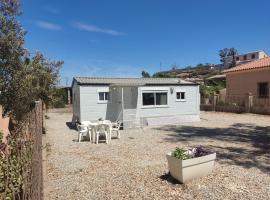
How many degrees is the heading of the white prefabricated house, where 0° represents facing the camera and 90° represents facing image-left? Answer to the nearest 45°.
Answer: approximately 0°

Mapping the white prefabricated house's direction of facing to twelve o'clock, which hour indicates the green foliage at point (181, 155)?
The green foliage is roughly at 12 o'clock from the white prefabricated house.

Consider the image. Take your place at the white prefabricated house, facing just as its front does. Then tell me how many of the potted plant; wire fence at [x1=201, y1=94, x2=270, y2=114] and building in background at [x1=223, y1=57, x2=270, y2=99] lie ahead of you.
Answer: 1

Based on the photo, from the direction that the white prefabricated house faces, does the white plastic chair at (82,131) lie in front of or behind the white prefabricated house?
in front

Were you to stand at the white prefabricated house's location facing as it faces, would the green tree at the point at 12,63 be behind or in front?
in front

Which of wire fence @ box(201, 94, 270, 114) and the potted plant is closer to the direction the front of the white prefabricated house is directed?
the potted plant

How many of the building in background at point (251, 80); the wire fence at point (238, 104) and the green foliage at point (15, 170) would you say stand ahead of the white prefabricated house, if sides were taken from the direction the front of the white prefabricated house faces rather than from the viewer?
1

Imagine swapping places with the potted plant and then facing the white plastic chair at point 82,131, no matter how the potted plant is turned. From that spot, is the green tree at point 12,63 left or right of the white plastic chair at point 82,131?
left

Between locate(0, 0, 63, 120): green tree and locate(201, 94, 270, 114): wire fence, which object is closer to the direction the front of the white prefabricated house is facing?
the green tree

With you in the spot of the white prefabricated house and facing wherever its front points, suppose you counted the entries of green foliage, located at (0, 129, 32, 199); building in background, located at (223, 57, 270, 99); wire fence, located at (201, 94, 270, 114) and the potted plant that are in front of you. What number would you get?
2

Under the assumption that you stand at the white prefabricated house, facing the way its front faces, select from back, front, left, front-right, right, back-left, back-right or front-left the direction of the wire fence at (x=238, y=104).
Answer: back-left

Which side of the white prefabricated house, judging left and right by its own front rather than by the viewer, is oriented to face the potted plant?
front
